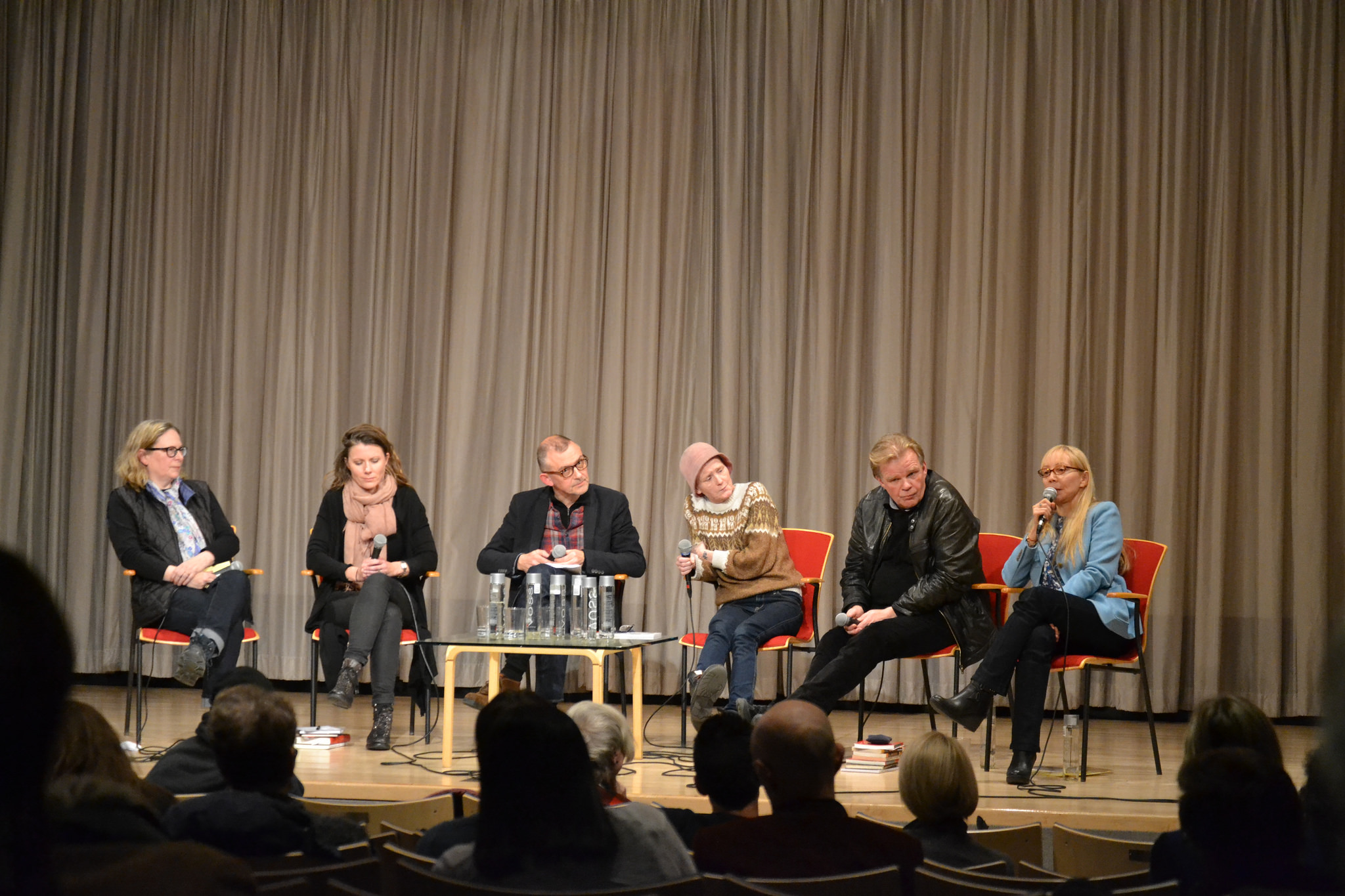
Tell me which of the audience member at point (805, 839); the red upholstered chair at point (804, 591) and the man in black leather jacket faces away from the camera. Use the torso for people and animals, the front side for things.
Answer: the audience member

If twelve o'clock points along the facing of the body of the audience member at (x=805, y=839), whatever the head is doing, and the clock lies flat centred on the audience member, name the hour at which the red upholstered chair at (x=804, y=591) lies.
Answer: The red upholstered chair is roughly at 12 o'clock from the audience member.

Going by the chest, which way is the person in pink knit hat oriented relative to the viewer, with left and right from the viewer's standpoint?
facing the viewer and to the left of the viewer

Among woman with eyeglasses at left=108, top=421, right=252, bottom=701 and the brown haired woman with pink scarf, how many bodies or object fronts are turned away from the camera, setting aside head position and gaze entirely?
0

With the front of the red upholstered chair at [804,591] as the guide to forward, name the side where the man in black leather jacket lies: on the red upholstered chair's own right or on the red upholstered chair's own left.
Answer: on the red upholstered chair's own left

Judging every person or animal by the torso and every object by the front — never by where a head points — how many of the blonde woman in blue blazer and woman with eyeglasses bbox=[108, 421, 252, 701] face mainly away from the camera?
0

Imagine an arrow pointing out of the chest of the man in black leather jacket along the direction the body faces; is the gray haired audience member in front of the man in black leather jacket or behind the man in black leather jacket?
in front

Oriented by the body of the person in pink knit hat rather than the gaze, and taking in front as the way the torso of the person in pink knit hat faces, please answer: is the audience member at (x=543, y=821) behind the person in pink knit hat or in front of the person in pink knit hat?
in front

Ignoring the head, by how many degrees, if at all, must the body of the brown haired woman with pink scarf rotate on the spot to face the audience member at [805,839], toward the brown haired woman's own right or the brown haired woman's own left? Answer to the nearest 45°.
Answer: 0° — they already face them

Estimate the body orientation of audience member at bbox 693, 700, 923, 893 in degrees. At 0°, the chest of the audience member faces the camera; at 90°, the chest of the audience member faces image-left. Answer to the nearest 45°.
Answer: approximately 180°

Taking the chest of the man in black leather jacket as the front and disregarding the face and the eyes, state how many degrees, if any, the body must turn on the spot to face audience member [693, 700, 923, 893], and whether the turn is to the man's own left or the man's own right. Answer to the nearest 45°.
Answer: approximately 45° to the man's own left
